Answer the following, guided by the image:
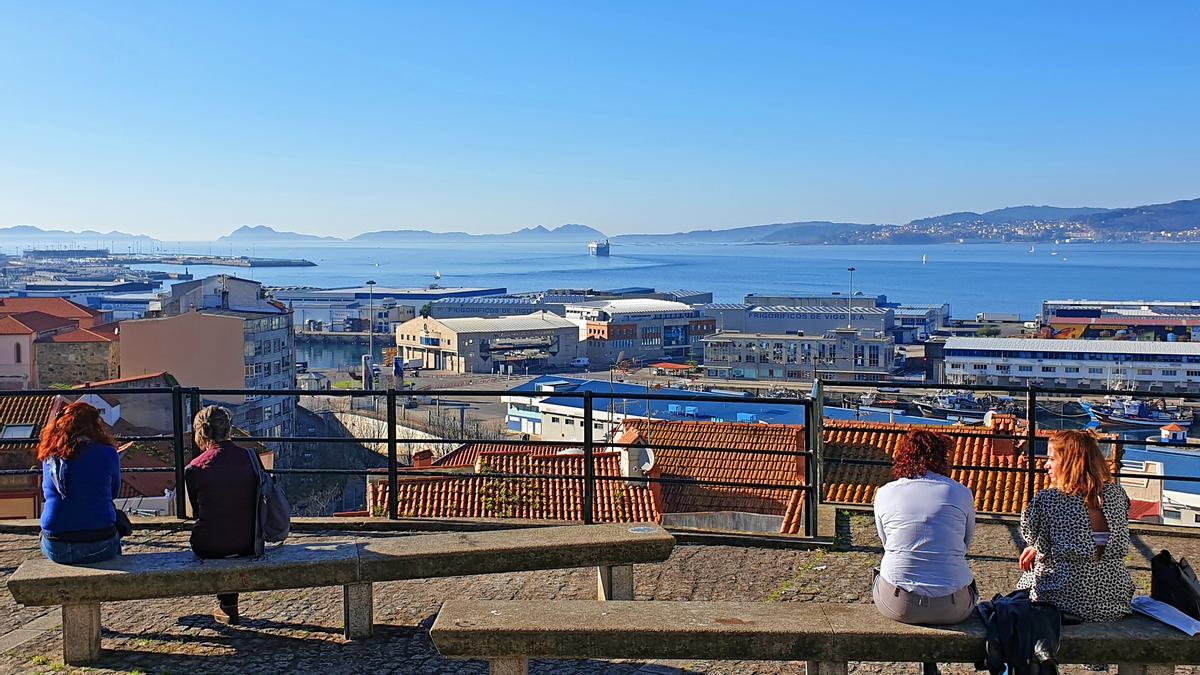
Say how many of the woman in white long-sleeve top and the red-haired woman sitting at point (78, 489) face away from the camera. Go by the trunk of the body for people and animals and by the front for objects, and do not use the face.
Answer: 2

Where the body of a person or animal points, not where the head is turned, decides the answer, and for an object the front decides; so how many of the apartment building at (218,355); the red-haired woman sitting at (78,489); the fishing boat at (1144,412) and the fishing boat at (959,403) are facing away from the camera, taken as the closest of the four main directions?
1

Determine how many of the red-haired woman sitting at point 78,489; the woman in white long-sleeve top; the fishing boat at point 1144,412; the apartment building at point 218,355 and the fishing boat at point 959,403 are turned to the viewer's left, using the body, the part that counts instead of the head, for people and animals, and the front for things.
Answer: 2

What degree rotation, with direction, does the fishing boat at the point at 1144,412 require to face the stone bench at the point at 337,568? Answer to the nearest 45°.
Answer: approximately 90° to its left

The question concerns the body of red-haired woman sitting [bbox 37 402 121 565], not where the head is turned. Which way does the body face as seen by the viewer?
away from the camera

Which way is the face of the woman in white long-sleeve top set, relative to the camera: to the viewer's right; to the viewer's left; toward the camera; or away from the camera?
away from the camera

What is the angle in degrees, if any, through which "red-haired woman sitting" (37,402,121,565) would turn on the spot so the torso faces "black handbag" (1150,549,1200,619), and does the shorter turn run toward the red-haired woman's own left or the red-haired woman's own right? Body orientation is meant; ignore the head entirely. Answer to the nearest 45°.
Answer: approximately 135° to the red-haired woman's own right

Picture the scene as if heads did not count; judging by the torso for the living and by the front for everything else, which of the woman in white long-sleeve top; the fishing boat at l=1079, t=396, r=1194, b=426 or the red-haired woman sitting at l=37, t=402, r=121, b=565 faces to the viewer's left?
the fishing boat

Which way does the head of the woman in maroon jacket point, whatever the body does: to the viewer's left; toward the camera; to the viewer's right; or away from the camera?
away from the camera

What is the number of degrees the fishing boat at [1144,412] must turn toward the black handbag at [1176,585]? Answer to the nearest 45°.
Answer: approximately 90° to its left

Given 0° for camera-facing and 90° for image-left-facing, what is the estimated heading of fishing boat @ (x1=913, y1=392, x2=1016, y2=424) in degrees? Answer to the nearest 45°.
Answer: approximately 90°

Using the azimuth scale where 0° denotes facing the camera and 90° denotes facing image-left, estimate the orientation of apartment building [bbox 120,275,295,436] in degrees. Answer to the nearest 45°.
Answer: approximately 315°

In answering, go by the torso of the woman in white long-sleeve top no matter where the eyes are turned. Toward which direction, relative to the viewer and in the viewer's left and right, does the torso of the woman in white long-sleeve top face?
facing away from the viewer

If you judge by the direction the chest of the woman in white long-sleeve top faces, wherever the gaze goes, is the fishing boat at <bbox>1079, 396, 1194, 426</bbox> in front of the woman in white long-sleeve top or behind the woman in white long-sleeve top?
in front
